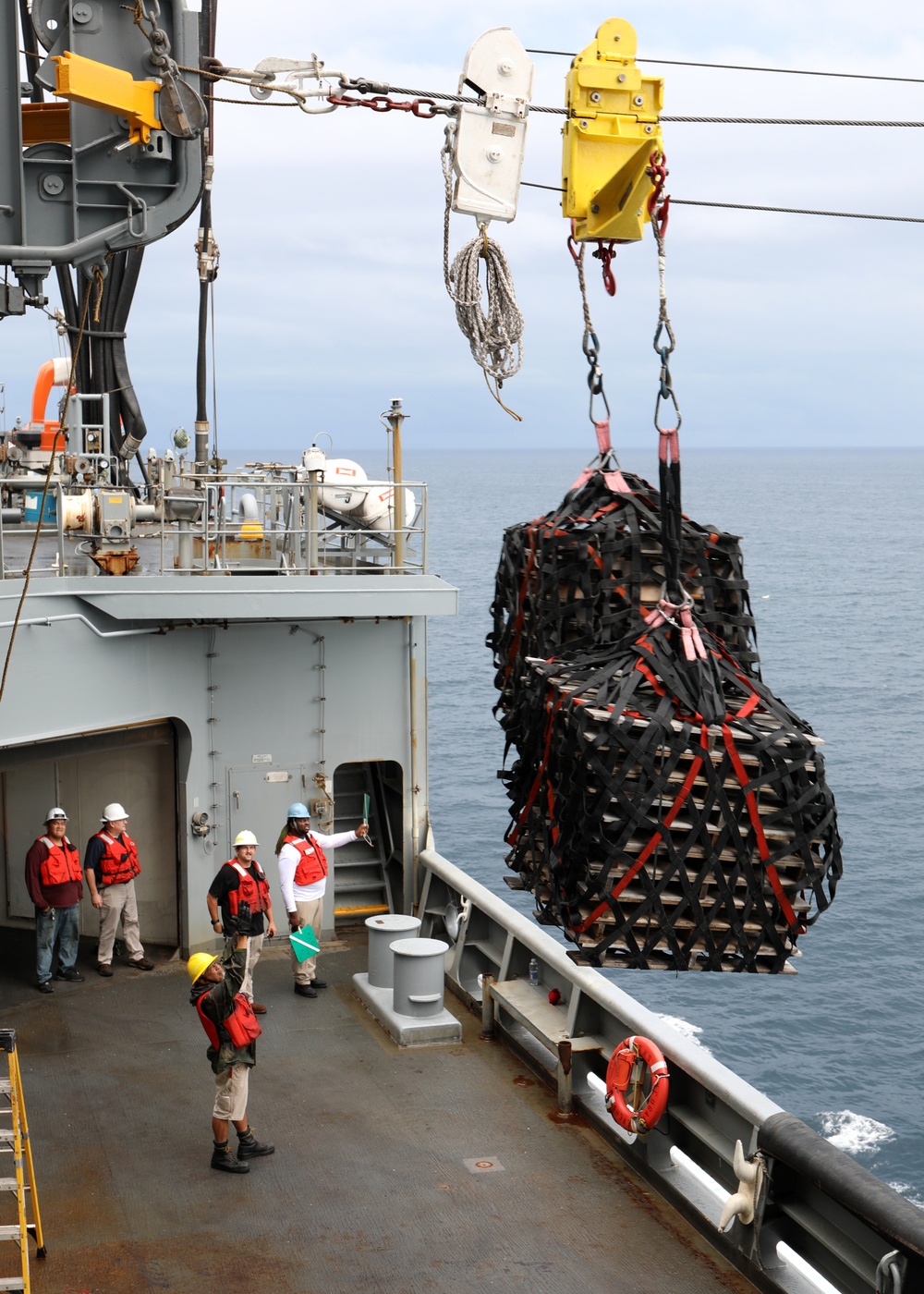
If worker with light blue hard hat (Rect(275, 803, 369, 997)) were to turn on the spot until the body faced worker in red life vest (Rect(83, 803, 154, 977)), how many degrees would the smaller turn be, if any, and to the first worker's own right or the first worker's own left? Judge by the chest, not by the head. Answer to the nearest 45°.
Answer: approximately 135° to the first worker's own right

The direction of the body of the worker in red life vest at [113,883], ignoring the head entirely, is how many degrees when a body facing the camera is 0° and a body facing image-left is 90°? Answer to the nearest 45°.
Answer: approximately 315°

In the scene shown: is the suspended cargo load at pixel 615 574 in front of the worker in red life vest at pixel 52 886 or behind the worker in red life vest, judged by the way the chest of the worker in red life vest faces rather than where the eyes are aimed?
in front

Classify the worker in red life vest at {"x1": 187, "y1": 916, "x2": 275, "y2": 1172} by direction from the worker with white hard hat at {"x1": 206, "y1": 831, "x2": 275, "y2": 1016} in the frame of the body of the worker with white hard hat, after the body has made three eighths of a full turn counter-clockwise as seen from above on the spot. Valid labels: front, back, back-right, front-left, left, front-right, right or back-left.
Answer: back

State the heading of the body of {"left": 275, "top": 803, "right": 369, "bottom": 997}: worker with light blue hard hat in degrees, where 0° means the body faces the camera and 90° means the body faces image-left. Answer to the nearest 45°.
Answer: approximately 315°

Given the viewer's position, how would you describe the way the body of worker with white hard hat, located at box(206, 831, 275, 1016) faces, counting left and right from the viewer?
facing the viewer and to the right of the viewer

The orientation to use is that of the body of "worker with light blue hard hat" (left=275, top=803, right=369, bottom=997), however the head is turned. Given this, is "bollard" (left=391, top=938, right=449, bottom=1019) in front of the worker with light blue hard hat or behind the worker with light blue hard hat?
in front

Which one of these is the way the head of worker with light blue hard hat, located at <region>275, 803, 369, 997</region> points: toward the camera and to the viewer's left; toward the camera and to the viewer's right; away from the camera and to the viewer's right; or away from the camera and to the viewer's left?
toward the camera and to the viewer's right

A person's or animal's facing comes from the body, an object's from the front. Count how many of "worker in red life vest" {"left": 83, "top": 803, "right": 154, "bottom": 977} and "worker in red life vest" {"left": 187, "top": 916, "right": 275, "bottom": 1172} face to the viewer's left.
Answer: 0

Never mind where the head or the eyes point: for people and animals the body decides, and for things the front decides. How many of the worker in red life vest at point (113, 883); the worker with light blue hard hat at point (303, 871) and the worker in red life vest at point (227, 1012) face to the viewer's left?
0
